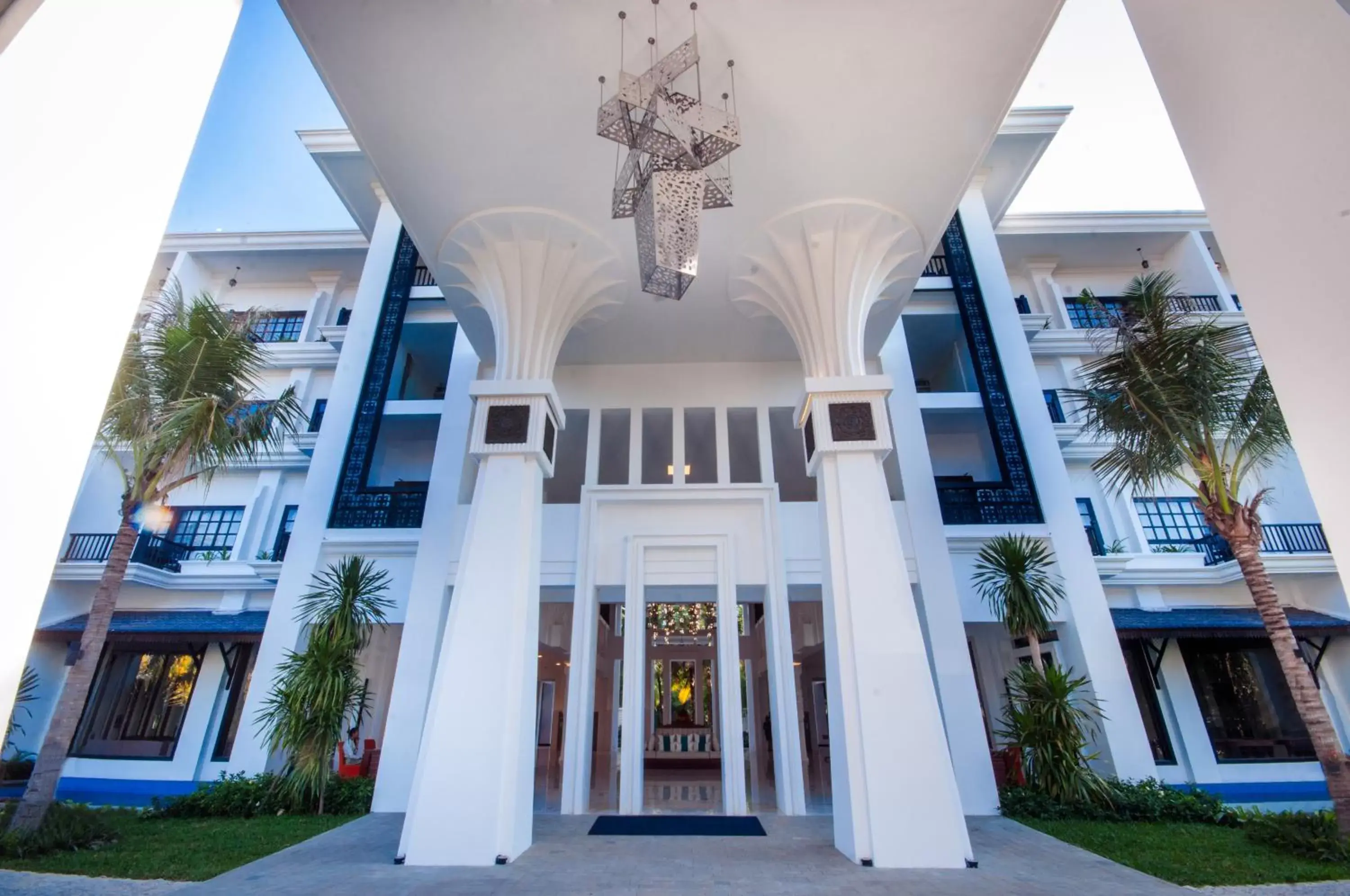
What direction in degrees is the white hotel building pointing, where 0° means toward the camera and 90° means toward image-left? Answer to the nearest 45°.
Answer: approximately 0°
